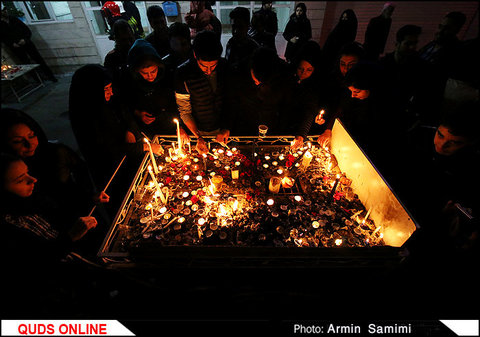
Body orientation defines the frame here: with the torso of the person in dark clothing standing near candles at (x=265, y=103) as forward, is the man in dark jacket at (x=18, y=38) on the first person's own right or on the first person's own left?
on the first person's own right

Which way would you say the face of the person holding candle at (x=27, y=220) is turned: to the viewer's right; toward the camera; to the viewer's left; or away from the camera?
to the viewer's right

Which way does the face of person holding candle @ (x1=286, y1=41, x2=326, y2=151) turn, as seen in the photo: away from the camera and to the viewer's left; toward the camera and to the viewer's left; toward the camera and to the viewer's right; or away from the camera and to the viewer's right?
toward the camera and to the viewer's left

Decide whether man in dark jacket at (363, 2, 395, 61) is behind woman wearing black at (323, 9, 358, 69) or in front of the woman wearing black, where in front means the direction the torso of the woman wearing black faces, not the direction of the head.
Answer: behind

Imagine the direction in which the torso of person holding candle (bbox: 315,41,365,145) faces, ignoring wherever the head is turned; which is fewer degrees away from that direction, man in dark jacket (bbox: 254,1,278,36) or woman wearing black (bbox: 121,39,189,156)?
the woman wearing black

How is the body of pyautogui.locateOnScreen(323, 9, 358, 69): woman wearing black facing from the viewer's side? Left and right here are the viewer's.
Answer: facing the viewer and to the left of the viewer

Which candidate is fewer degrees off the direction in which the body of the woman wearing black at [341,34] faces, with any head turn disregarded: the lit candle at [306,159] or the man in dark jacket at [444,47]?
the lit candle

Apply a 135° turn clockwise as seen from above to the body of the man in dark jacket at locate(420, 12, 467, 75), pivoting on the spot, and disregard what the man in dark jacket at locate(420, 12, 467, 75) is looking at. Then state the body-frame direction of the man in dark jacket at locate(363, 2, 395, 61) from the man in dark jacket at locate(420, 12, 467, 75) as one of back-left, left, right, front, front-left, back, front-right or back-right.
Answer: front-left

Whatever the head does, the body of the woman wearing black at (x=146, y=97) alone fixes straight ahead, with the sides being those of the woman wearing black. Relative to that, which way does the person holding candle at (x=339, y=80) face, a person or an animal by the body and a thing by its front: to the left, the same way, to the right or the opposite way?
to the right

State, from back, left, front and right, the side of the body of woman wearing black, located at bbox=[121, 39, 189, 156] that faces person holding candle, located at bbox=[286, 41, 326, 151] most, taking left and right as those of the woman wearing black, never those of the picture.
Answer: left

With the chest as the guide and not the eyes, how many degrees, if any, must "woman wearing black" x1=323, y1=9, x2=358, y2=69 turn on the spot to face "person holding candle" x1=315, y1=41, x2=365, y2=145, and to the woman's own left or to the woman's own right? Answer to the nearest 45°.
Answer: approximately 45° to the woman's own left

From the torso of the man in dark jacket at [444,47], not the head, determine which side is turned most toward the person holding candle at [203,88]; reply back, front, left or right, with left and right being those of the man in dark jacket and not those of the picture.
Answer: front
